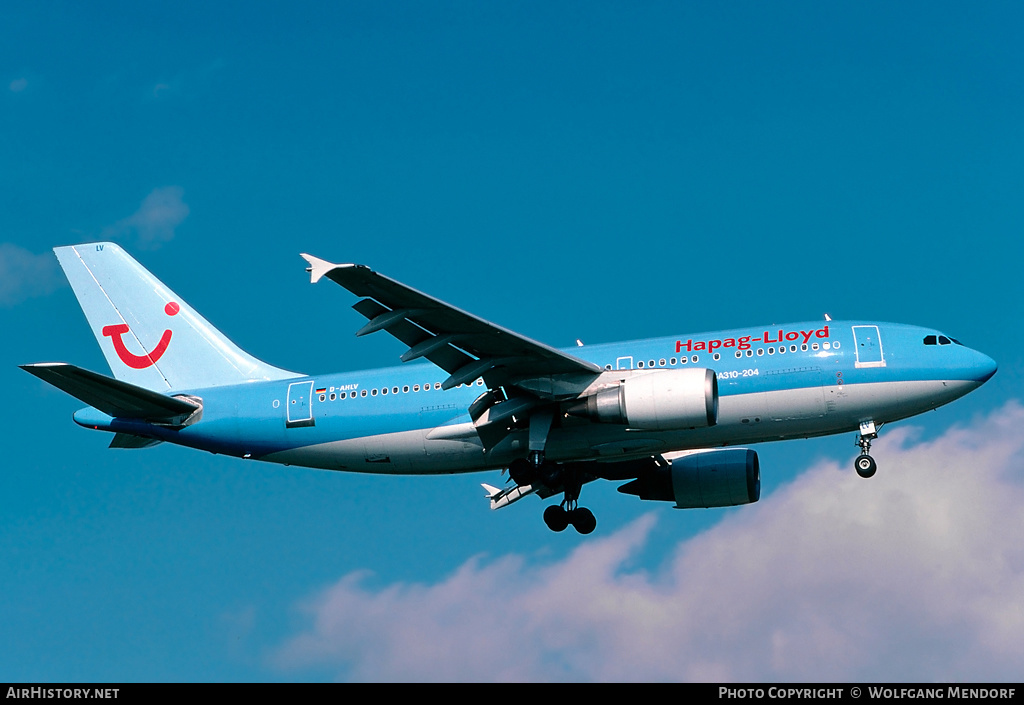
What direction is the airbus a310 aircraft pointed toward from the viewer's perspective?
to the viewer's right
